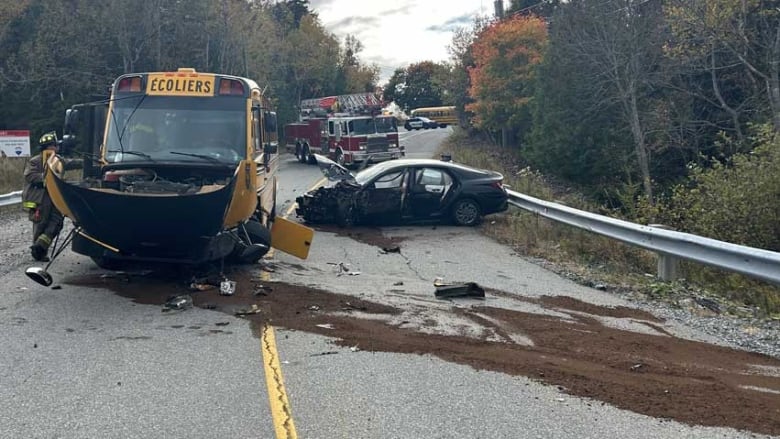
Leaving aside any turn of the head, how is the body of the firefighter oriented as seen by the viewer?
to the viewer's right

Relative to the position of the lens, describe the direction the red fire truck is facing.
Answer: facing the viewer and to the right of the viewer

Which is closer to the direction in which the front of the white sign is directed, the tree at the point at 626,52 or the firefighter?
the firefighter

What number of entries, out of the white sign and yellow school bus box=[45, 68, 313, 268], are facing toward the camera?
2

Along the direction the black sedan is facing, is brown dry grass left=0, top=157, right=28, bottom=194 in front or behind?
in front

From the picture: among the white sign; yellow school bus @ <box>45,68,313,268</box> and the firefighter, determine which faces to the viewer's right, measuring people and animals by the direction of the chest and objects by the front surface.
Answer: the firefighter

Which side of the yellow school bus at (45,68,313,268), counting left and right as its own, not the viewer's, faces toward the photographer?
front

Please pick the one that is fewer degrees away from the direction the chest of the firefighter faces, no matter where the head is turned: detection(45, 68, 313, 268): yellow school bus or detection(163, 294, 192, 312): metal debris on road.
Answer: the yellow school bus

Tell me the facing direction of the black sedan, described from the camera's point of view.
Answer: facing to the left of the viewer

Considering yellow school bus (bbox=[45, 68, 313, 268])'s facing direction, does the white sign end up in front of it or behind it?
behind

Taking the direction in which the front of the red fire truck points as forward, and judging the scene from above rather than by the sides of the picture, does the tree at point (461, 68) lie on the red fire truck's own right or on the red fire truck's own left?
on the red fire truck's own left

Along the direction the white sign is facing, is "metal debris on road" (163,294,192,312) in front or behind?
in front

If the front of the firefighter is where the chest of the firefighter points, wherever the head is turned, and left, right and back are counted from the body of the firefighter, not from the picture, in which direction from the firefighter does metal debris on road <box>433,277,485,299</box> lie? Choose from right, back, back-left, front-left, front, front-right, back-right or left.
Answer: front-right
